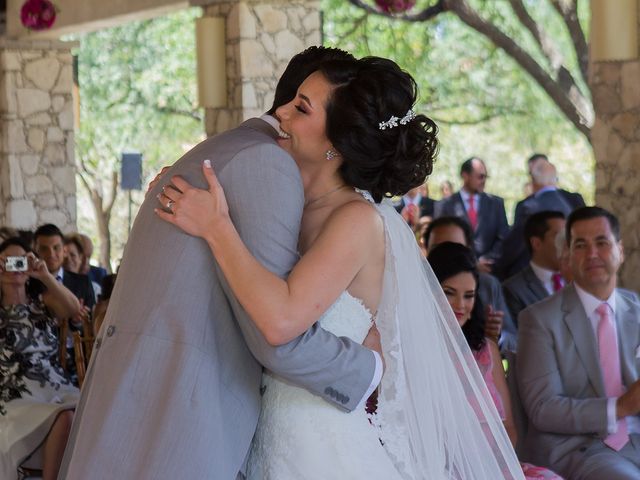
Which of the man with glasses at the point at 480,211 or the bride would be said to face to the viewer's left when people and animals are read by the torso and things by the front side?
the bride

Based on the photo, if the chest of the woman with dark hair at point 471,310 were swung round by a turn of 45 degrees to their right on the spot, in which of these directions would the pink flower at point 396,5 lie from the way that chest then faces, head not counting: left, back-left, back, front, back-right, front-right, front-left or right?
right

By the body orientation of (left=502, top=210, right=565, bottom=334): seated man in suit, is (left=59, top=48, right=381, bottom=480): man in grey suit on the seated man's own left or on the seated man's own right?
on the seated man's own right

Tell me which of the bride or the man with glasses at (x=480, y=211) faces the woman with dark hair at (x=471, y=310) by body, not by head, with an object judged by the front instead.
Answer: the man with glasses

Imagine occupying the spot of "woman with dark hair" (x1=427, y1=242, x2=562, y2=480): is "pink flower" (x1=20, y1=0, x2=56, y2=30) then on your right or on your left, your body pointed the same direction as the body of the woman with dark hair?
on your right

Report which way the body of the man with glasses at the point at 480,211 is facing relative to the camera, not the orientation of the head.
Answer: toward the camera

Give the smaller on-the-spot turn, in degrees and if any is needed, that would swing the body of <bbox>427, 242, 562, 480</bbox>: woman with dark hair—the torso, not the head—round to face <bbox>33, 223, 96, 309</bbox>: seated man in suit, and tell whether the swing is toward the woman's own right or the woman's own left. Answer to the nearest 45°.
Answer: approximately 90° to the woman's own right

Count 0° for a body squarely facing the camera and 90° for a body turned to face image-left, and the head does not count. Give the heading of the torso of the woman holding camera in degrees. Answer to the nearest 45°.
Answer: approximately 0°

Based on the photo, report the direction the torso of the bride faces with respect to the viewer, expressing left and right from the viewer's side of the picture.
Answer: facing to the left of the viewer

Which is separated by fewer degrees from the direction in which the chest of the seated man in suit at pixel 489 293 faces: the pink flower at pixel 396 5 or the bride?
the bride
